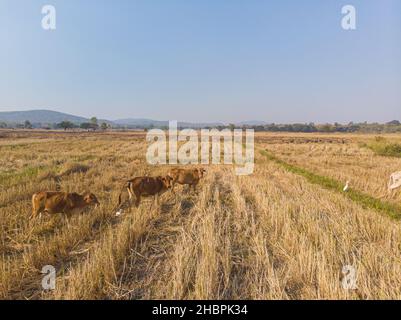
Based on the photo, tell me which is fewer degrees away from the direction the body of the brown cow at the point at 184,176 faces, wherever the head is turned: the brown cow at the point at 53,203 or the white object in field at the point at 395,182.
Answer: the white object in field

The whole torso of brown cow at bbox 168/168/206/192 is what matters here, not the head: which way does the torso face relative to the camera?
to the viewer's right

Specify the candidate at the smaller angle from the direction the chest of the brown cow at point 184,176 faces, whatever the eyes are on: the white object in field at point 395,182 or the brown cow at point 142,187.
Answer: the white object in field

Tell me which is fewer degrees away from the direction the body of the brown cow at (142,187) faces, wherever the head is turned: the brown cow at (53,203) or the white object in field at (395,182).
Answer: the white object in field

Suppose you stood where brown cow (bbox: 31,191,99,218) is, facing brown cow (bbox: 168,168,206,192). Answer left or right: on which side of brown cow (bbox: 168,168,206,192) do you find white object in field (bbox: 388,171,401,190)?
right

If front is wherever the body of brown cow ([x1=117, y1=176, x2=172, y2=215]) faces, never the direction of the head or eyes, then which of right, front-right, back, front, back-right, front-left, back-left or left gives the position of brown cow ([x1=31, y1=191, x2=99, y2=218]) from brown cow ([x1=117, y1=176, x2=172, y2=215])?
back-right

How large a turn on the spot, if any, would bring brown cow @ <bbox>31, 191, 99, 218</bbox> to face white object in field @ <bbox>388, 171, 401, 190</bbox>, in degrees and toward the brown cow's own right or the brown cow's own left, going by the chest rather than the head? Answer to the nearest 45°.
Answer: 0° — it already faces it

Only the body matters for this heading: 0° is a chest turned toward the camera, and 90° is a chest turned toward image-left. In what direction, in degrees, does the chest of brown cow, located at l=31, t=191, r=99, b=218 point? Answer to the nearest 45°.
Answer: approximately 270°

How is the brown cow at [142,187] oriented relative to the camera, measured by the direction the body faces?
to the viewer's right

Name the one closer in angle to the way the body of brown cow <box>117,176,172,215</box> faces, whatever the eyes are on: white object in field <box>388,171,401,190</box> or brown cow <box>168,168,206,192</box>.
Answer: the white object in field

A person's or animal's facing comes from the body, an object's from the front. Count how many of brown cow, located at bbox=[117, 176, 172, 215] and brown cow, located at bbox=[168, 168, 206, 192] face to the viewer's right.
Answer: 2
